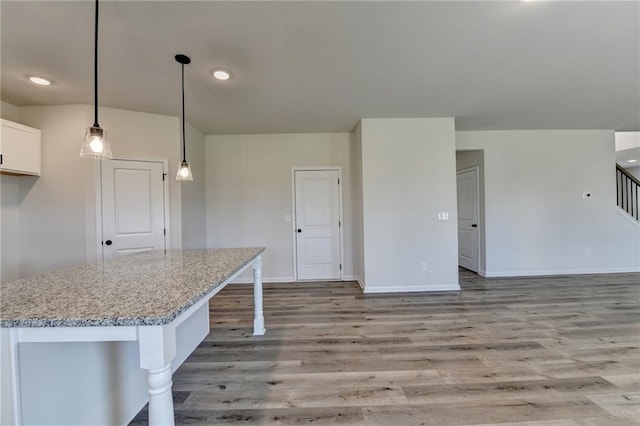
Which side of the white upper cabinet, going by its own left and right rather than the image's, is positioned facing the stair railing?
front

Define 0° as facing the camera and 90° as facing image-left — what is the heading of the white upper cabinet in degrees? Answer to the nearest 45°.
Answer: approximately 315°

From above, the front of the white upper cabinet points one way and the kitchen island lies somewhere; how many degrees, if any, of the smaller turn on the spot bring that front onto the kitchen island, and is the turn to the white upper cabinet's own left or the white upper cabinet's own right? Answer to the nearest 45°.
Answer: approximately 45° to the white upper cabinet's own right

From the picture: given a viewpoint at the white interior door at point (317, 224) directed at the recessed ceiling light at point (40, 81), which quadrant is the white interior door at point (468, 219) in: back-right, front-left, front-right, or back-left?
back-left

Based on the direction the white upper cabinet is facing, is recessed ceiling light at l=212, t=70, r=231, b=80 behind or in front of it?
in front

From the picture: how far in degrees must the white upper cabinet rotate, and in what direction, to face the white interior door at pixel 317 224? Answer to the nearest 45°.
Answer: approximately 45° to its left

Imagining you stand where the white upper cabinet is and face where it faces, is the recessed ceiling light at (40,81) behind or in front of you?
in front

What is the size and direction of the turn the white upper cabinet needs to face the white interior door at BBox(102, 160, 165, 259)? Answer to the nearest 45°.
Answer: approximately 45° to its left
